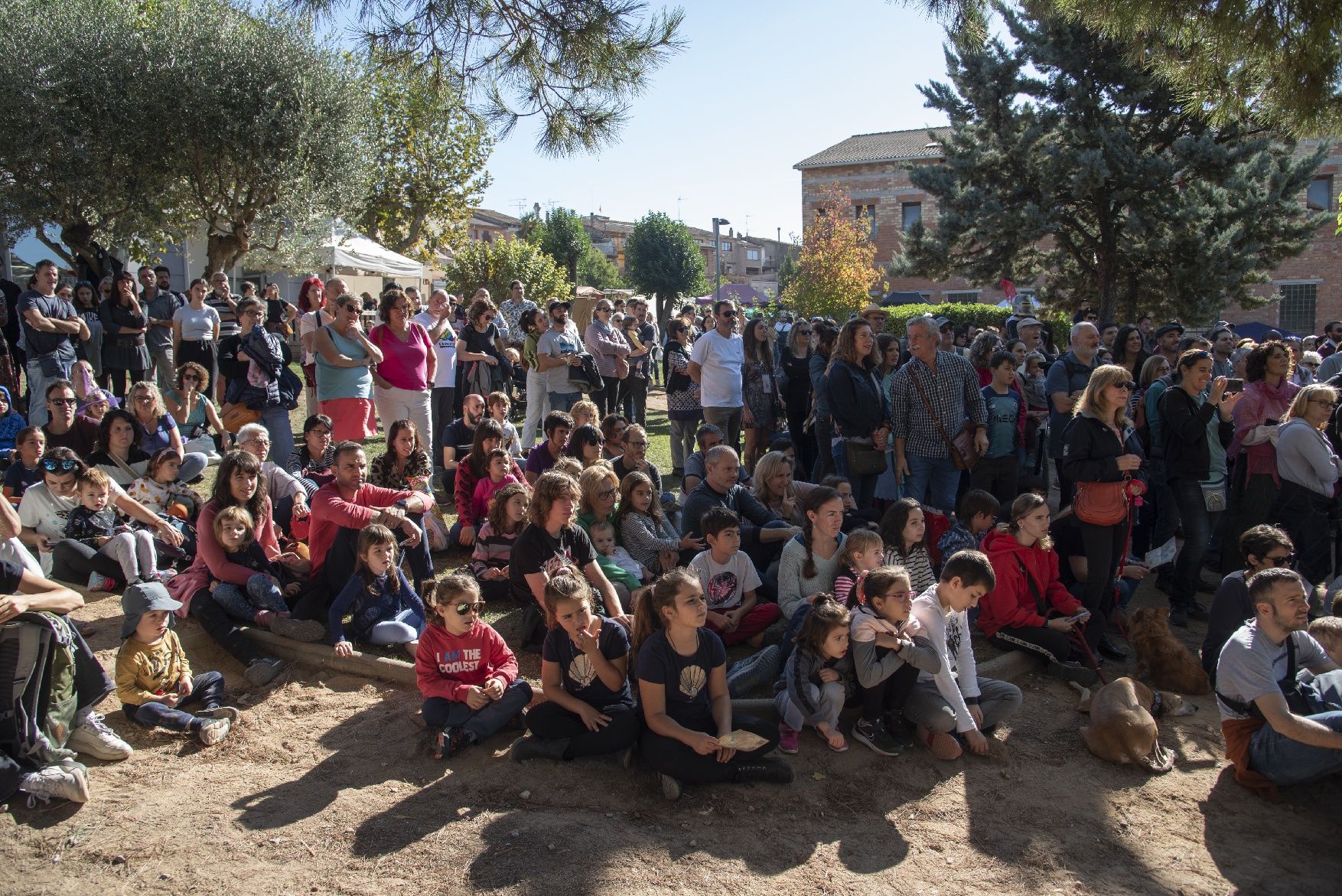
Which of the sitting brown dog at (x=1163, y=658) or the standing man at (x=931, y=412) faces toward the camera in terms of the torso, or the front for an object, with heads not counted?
the standing man

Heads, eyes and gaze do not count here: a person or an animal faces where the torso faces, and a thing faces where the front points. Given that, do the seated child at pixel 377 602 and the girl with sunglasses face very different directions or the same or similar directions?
same or similar directions

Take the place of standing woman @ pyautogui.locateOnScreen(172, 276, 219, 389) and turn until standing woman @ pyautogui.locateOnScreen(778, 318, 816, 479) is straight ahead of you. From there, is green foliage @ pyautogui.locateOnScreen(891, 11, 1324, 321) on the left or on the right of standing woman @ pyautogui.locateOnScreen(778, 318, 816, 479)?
left

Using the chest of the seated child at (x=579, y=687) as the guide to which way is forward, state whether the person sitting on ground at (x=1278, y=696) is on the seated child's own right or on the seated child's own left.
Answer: on the seated child's own left

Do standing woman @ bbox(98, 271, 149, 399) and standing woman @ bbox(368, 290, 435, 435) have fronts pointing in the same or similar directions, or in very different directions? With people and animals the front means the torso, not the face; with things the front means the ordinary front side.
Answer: same or similar directions

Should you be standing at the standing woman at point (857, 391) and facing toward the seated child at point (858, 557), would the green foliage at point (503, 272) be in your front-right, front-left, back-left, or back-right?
back-right

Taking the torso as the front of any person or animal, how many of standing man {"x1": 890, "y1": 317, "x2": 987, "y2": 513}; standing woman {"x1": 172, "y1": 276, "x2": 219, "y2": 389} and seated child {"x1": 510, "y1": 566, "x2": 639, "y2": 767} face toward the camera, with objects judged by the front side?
3

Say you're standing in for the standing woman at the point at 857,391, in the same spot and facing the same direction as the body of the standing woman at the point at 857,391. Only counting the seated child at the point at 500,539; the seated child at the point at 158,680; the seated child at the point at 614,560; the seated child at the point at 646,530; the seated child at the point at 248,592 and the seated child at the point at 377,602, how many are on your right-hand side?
6

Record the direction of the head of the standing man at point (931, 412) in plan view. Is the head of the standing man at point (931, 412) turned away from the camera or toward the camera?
toward the camera

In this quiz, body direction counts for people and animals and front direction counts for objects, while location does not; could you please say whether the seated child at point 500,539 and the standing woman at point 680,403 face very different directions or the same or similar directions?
same or similar directions

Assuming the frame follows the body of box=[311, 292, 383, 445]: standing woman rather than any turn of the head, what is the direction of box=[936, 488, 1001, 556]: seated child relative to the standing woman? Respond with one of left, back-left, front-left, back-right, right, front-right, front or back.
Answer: front

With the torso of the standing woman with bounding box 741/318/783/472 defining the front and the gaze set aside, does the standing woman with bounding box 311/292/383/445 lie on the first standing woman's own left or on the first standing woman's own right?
on the first standing woman's own right

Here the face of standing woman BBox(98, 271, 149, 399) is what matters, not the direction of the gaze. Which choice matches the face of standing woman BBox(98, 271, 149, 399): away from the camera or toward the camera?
toward the camera

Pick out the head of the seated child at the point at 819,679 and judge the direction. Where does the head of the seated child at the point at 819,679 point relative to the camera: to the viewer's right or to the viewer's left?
to the viewer's right

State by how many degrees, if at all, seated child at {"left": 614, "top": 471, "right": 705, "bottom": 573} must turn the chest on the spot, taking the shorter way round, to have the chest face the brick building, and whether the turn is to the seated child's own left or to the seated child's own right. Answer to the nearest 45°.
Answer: approximately 135° to the seated child's own left

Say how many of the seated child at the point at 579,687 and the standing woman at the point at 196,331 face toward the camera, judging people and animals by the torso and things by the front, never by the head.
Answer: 2

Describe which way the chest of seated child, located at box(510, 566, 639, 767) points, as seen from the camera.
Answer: toward the camera

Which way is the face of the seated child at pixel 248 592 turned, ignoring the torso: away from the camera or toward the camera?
toward the camera

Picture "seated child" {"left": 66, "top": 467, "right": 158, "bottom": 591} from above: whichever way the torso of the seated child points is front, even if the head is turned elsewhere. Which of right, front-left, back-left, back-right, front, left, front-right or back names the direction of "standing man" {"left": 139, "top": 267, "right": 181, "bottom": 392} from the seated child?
back-left
